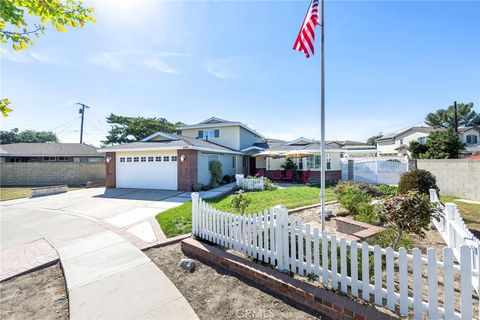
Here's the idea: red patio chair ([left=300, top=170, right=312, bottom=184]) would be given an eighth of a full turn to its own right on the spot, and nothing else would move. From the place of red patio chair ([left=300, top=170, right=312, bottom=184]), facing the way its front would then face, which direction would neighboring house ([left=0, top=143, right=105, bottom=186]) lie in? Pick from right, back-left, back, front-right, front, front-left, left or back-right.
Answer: front

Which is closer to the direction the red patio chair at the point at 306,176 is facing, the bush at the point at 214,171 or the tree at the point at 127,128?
the bush

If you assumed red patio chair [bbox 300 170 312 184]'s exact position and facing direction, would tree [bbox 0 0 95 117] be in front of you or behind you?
in front

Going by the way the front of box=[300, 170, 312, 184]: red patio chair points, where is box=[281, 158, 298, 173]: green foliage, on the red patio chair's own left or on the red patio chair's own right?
on the red patio chair's own right

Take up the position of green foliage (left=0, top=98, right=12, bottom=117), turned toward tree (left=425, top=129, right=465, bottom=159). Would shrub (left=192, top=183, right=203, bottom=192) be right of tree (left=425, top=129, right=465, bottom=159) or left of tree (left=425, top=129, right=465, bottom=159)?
left

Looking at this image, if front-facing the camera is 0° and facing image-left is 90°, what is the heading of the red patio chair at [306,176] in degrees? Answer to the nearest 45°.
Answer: approximately 45°

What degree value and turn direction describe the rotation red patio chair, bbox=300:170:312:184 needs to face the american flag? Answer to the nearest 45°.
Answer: approximately 45° to its left

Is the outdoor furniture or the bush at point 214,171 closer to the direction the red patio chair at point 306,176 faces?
the bush

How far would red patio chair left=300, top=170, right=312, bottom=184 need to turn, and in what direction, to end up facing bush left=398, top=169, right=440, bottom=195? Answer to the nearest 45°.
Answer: approximately 45° to its left

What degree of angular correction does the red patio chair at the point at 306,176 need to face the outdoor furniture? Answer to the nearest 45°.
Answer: approximately 45° to its right
